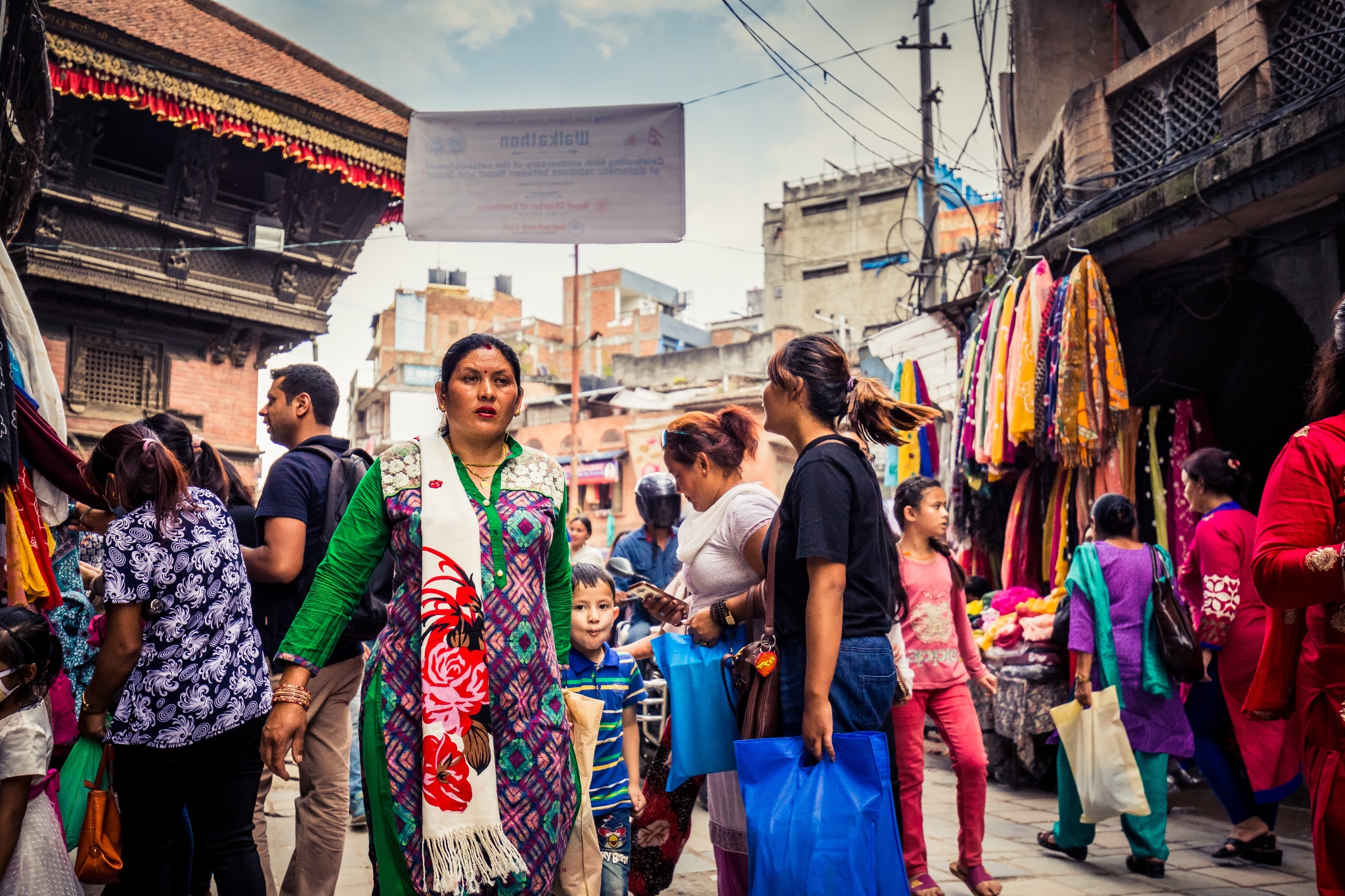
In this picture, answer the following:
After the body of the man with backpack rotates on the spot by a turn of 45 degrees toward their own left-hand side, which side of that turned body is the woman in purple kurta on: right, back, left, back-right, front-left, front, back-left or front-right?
back-left

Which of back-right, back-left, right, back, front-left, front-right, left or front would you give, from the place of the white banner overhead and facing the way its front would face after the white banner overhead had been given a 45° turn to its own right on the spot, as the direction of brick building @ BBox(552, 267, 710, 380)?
front-left

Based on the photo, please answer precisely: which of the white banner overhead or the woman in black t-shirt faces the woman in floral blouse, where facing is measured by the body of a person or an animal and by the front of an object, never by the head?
the woman in black t-shirt

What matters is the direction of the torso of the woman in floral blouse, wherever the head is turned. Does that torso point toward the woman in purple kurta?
no

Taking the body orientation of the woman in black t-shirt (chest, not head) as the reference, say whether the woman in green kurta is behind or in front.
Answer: in front

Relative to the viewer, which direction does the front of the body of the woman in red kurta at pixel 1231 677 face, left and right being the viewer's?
facing to the left of the viewer

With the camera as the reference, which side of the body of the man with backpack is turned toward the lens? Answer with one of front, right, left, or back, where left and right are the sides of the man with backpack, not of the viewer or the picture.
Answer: left

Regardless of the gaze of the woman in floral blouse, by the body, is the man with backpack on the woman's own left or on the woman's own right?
on the woman's own right

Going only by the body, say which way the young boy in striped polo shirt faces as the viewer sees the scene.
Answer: toward the camera

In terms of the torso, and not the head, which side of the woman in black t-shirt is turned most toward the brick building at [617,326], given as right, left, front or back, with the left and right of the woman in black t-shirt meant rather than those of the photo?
right

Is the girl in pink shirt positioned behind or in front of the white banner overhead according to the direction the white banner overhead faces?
behind

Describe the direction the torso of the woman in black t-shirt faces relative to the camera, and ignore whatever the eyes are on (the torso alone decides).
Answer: to the viewer's left

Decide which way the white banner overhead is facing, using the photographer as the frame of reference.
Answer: facing away from the viewer

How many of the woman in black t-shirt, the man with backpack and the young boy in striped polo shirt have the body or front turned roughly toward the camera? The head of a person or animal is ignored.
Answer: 1

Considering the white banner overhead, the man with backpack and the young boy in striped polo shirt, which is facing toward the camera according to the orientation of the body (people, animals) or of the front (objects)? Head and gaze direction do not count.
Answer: the young boy in striped polo shirt

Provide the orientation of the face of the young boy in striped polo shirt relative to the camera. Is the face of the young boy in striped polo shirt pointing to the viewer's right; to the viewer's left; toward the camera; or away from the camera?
toward the camera

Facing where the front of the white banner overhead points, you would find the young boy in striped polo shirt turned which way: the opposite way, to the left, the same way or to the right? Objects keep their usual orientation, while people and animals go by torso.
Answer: the opposite way
